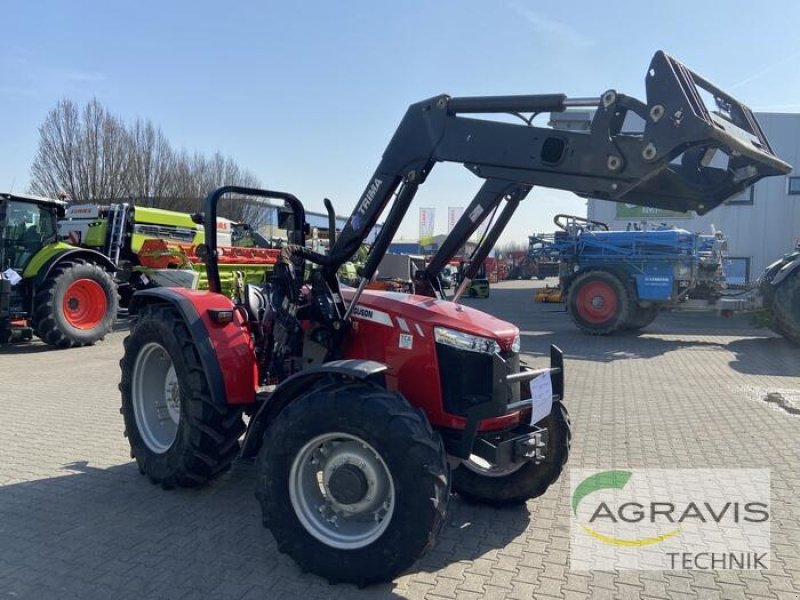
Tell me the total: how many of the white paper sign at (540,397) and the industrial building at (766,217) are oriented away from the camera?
0

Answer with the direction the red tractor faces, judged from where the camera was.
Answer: facing the viewer and to the right of the viewer

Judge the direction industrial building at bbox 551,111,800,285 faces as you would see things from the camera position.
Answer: facing the viewer

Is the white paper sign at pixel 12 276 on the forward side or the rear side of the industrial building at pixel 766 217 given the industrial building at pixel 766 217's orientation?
on the forward side

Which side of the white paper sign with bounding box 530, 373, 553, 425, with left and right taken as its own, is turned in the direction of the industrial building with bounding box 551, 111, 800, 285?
left

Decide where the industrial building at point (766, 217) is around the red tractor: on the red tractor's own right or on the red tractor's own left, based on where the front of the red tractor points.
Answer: on the red tractor's own left

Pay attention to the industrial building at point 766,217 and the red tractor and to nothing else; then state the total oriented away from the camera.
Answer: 0

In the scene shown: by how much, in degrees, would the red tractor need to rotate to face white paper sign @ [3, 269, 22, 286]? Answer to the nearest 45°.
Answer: approximately 180°

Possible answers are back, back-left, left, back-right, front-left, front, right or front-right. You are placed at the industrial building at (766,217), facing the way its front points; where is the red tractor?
front

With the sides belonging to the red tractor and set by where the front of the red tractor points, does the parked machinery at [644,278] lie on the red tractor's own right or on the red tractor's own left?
on the red tractor's own left

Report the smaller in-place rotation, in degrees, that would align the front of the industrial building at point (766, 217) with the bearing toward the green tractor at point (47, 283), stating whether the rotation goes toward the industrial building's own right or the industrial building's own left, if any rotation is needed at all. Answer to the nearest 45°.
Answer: approximately 45° to the industrial building's own right
